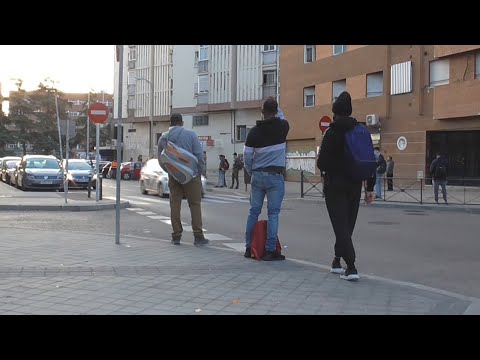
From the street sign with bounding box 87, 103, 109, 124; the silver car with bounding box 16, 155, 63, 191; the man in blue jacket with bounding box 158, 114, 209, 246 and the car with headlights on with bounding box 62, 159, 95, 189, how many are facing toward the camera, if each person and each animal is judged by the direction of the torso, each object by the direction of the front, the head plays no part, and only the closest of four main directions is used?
3

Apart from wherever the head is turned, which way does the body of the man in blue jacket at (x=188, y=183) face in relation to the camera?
away from the camera

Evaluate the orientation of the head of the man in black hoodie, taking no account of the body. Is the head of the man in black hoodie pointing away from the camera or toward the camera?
away from the camera

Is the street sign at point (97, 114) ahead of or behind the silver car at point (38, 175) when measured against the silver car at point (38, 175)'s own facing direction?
ahead

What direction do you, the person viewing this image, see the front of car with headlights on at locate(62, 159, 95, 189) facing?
facing the viewer

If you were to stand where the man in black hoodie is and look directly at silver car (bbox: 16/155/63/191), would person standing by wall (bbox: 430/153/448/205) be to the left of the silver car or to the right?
right

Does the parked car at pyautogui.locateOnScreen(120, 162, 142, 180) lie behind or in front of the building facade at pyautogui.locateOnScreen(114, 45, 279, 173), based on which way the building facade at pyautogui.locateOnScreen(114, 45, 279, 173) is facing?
in front

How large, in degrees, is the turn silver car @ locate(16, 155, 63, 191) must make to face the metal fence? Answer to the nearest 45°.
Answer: approximately 45° to its left

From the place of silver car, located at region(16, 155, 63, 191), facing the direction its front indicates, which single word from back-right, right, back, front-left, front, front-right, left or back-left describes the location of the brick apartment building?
left

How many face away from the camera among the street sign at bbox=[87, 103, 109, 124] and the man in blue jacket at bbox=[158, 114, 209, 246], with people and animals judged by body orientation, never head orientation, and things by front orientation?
1

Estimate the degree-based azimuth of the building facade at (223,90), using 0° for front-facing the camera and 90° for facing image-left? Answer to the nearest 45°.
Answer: approximately 45°

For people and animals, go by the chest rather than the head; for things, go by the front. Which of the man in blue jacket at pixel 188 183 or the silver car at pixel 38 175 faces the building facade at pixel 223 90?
the man in blue jacket

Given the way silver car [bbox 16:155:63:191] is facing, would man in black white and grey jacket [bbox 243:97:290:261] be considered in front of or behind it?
in front

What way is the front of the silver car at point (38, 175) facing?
toward the camera

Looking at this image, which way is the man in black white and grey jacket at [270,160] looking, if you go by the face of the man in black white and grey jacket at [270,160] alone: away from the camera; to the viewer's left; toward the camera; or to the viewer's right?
away from the camera

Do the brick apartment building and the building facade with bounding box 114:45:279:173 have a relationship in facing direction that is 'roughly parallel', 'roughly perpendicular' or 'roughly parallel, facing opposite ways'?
roughly parallel
